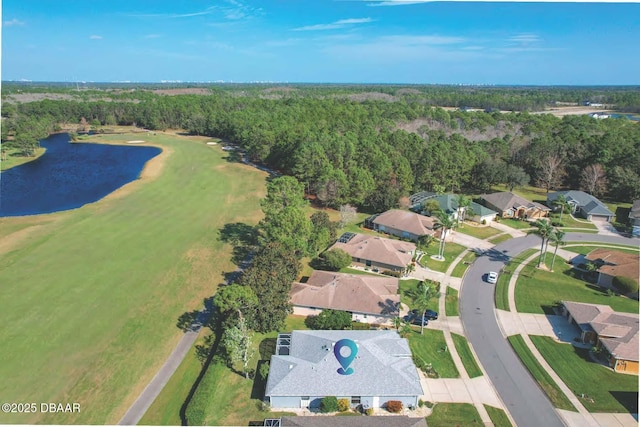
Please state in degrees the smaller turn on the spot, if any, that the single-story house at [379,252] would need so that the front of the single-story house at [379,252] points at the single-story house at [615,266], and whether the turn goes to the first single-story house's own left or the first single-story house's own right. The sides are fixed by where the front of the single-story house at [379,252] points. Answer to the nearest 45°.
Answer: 0° — it already faces it

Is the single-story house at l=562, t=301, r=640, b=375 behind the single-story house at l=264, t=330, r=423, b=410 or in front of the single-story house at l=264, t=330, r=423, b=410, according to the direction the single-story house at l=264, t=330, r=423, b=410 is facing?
in front

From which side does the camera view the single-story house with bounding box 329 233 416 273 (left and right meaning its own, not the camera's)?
right

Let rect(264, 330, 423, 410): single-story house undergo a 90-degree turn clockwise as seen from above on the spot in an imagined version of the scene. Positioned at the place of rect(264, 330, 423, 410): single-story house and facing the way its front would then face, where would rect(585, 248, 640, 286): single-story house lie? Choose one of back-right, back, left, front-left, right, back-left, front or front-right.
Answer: back-left

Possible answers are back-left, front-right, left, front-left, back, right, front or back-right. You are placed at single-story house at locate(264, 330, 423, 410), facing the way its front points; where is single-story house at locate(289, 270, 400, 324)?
left

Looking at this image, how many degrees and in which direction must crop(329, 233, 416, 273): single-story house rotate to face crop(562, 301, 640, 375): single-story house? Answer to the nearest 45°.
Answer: approximately 45° to its right

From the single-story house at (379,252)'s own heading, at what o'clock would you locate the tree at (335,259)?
The tree is roughly at 5 o'clock from the single-story house.

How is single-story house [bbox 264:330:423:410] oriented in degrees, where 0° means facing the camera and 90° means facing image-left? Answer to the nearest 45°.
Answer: approximately 270°

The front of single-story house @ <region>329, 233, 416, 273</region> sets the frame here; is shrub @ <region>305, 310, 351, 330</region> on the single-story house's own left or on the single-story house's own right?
on the single-story house's own right

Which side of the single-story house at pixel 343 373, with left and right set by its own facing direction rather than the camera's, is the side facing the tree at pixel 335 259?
left

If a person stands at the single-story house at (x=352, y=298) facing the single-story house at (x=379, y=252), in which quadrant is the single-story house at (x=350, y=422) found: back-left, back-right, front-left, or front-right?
back-right

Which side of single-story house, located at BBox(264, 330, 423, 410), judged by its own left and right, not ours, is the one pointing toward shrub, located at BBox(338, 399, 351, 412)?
right

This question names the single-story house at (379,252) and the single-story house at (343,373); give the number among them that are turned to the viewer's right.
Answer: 2

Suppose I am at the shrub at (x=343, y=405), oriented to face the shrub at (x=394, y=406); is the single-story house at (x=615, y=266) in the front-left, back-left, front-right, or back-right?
front-left

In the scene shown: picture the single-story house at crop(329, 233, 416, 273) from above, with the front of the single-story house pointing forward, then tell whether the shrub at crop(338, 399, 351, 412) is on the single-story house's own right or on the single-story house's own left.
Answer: on the single-story house's own right

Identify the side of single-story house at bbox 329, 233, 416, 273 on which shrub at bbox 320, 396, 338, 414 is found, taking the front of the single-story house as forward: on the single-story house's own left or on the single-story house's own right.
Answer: on the single-story house's own right

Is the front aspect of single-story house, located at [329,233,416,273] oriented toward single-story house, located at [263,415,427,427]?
no

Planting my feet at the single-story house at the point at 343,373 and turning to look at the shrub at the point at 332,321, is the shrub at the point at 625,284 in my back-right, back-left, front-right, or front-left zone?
front-right

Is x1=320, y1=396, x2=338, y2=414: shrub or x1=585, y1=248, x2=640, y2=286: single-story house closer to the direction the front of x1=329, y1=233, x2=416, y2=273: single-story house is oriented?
the single-story house

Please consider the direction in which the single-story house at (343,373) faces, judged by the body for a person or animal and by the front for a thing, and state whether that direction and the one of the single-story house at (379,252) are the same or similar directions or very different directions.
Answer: same or similar directions
